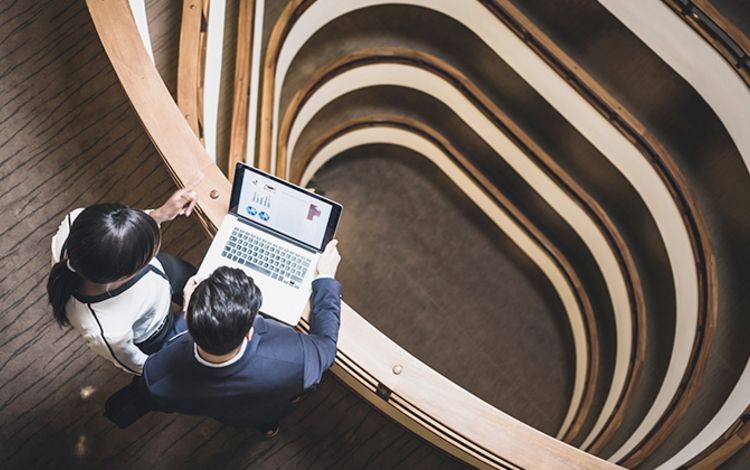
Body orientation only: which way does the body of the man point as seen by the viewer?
away from the camera

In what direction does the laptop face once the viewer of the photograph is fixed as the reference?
facing the viewer and to the left of the viewer

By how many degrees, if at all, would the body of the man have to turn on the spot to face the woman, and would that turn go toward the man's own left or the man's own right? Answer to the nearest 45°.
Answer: approximately 90° to the man's own left

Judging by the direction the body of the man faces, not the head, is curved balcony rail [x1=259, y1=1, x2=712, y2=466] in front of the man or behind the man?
in front

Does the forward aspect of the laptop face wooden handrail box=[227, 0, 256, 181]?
no
